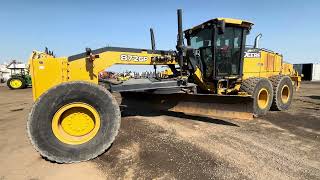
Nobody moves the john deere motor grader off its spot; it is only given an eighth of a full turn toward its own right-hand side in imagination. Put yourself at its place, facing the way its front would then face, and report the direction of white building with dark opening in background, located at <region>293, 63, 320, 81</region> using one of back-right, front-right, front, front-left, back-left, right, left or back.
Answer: back-right

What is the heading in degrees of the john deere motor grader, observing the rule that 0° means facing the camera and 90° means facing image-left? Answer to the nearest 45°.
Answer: approximately 45°
